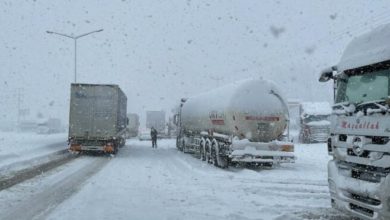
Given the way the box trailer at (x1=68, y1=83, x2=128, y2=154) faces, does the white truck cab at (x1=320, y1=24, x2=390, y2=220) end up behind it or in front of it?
behind

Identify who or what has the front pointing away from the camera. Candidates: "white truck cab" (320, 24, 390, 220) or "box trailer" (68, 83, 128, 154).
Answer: the box trailer

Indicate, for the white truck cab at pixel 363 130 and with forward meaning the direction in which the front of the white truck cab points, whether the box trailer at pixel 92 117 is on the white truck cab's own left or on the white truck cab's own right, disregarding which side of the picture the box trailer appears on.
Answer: on the white truck cab's own right

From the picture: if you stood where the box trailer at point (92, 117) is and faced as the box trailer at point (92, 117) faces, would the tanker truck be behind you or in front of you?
behind

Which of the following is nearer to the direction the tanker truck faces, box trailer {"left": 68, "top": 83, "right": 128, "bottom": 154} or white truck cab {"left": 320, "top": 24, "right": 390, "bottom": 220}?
the box trailer

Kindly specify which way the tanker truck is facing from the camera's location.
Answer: facing away from the viewer and to the left of the viewer

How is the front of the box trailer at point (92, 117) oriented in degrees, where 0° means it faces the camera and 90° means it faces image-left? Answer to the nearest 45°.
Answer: approximately 180°

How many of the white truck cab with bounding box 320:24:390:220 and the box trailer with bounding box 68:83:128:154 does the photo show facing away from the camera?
1

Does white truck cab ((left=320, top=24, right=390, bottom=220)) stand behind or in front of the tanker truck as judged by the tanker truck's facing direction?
behind
